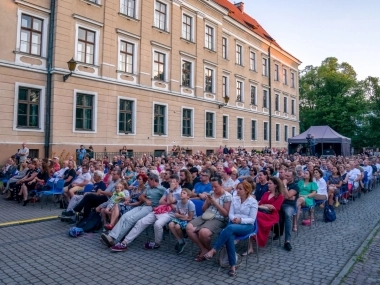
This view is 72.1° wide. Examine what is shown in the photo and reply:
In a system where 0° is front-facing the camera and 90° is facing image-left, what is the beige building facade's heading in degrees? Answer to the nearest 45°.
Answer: approximately 315°

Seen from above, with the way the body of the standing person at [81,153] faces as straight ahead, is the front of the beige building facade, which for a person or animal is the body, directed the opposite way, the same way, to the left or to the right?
to the left

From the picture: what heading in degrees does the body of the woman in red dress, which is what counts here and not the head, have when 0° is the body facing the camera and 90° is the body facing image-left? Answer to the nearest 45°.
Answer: approximately 45°

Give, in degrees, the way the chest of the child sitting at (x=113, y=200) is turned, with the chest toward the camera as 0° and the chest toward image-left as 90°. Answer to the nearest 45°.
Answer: approximately 45°

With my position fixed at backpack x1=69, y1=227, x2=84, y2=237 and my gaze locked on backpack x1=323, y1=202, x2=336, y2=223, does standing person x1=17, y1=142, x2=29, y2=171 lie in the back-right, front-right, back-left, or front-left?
back-left

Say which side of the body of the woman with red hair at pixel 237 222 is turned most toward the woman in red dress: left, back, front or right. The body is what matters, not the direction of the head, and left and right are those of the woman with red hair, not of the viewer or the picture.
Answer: back

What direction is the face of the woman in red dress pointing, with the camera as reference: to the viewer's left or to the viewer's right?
to the viewer's left

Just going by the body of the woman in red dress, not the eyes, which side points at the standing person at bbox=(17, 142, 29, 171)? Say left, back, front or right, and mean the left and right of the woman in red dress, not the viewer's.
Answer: right

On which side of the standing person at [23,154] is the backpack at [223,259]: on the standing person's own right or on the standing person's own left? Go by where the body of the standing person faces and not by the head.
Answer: on the standing person's own left

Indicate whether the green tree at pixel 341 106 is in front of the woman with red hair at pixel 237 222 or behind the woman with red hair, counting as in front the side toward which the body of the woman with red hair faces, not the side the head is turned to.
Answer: behind

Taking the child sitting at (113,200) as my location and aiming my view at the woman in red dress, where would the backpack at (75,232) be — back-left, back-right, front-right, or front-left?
back-right

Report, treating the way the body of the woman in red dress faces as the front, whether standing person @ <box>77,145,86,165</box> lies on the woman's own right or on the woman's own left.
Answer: on the woman's own right

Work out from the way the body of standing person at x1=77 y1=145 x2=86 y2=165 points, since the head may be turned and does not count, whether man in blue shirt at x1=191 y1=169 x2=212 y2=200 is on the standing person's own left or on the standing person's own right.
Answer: on the standing person's own left
